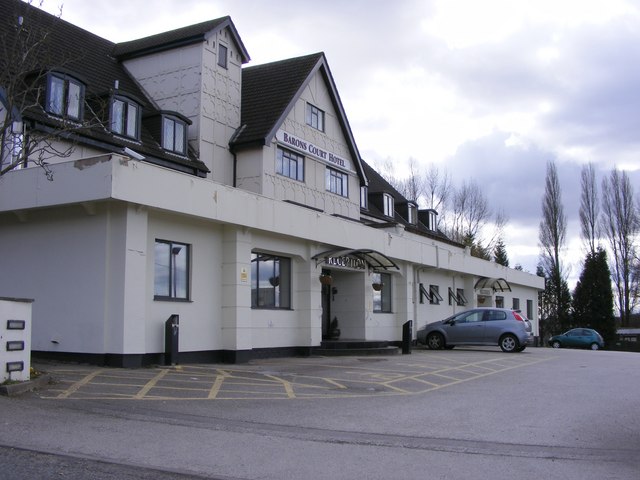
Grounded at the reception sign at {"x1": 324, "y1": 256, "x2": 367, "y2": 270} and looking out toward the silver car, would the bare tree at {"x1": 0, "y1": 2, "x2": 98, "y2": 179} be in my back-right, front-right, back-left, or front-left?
back-right

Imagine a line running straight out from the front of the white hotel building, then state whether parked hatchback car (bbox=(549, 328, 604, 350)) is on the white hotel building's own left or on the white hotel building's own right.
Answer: on the white hotel building's own left

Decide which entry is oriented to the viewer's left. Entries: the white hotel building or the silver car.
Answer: the silver car

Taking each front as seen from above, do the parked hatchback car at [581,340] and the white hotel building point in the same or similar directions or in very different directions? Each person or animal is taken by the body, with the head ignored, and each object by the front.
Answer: very different directions

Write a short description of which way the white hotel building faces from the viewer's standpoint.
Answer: facing the viewer and to the right of the viewer

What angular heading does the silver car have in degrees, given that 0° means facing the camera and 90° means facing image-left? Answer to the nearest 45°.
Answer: approximately 90°

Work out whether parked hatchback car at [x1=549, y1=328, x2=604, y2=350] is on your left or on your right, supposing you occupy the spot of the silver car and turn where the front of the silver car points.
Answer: on your right

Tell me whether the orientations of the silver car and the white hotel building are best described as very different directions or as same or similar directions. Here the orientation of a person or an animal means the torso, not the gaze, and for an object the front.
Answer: very different directions
